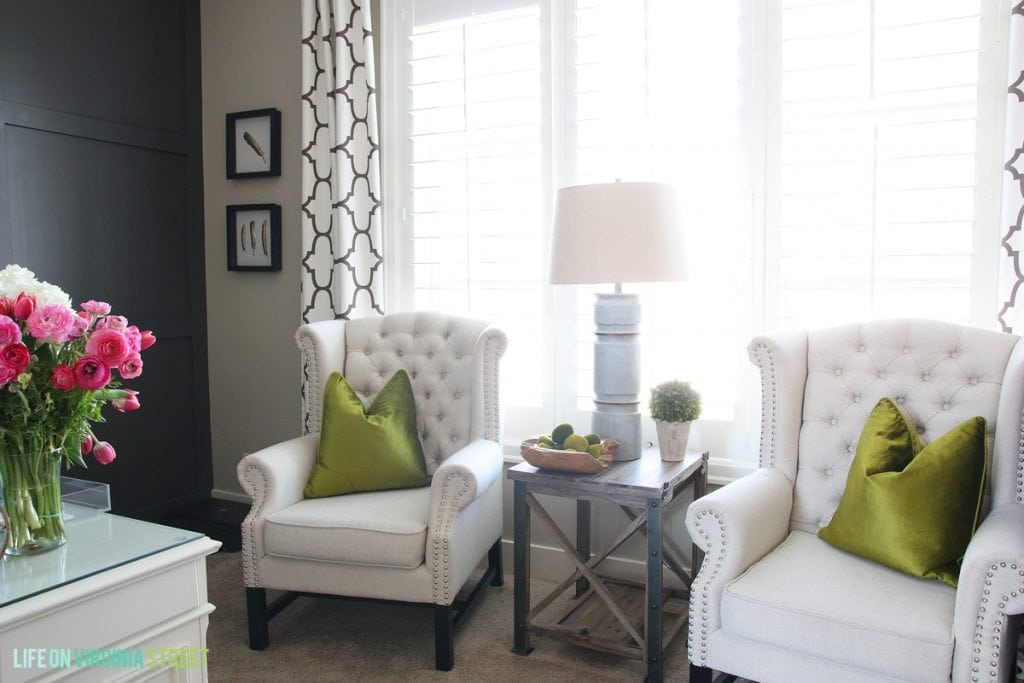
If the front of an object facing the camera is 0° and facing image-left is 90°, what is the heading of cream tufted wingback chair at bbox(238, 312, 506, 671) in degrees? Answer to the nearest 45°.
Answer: approximately 45°

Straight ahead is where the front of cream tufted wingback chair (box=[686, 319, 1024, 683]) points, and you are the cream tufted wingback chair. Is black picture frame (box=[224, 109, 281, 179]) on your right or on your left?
on your right

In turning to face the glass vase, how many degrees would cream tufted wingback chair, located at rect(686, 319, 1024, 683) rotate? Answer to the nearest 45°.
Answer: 0° — it already faces it

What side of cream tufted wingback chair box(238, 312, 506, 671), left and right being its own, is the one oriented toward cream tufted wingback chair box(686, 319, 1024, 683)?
left

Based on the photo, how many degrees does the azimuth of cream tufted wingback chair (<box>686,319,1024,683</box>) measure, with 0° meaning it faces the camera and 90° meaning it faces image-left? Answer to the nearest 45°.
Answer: approximately 45°

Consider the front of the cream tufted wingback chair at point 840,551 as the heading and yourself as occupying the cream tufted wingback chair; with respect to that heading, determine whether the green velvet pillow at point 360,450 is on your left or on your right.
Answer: on your right

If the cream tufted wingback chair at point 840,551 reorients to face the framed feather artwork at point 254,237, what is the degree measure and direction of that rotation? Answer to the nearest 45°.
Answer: approximately 45° to its right

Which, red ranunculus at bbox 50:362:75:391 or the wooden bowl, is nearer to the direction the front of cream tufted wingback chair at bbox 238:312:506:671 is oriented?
the red ranunculus
